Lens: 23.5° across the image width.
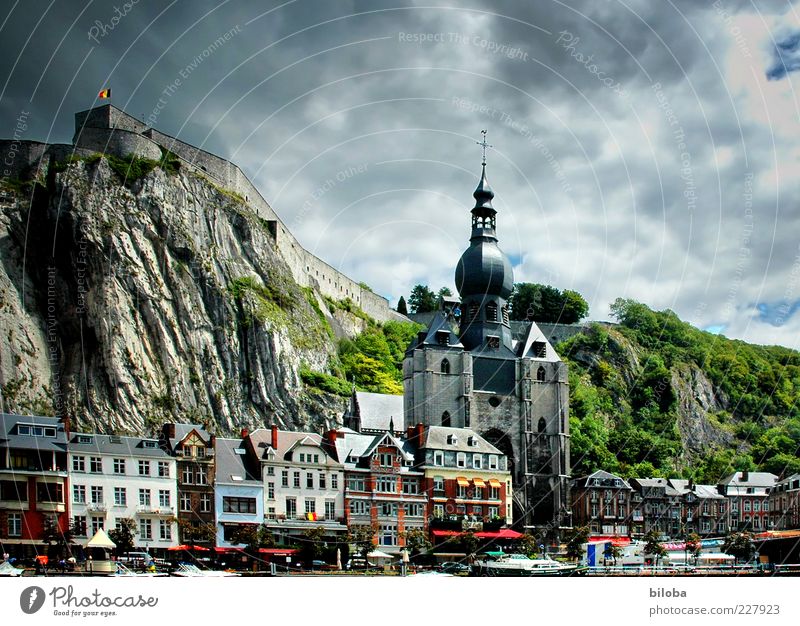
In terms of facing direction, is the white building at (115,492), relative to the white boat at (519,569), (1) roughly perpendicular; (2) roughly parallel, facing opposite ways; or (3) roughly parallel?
roughly perpendicular

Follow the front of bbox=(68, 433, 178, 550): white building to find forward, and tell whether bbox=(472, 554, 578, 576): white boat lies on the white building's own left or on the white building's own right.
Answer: on the white building's own left

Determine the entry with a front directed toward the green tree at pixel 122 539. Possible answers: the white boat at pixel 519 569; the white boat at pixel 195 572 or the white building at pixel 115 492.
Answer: the white building

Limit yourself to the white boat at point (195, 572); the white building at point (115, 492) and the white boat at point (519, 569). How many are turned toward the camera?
1

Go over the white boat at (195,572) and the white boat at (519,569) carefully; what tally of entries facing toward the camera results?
0

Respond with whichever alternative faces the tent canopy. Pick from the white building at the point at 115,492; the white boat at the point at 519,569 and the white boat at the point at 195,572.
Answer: the white building

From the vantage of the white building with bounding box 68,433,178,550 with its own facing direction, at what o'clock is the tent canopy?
The tent canopy is roughly at 12 o'clock from the white building.

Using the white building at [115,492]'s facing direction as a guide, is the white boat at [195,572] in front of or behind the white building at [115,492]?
in front

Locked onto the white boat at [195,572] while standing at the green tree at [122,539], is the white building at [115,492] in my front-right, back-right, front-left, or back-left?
back-left

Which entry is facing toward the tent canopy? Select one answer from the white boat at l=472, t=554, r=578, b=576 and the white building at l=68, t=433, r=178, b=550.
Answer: the white building
